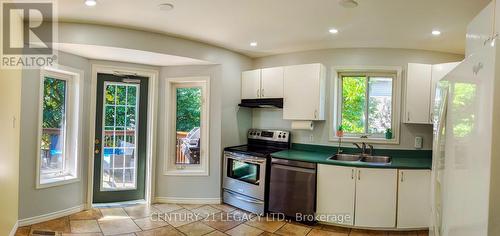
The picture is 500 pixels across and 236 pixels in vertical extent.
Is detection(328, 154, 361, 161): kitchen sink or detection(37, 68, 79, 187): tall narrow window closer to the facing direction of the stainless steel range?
the tall narrow window

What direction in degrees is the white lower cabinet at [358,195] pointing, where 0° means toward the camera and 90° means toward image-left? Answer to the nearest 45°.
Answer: approximately 0°

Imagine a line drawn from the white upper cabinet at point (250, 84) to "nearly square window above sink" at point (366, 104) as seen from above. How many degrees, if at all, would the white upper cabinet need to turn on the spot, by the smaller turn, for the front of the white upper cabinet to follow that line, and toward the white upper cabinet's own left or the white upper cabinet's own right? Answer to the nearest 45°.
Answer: approximately 135° to the white upper cabinet's own left

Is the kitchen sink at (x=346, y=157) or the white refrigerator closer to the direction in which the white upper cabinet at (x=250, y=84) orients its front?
the white refrigerator

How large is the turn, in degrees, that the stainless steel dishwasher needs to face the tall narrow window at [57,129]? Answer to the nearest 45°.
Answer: approximately 45° to its right

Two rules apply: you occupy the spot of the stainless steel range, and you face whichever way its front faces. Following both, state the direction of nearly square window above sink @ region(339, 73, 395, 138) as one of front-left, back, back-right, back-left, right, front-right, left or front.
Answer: back-left

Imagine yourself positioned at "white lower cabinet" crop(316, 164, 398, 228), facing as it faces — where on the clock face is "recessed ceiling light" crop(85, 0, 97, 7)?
The recessed ceiling light is roughly at 2 o'clock from the white lower cabinet.

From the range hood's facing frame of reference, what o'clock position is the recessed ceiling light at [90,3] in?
The recessed ceiling light is roughly at 12 o'clock from the range hood.
